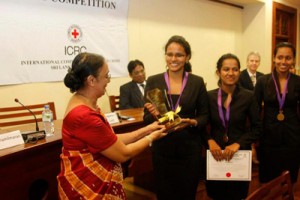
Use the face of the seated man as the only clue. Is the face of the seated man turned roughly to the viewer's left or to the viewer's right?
to the viewer's right

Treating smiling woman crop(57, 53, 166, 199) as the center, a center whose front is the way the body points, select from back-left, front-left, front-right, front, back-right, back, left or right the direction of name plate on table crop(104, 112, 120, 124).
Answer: left

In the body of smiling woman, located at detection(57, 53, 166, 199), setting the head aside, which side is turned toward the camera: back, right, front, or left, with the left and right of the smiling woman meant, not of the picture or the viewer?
right

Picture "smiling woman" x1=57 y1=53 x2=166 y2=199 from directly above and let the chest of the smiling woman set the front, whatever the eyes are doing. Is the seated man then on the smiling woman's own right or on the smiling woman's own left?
on the smiling woman's own left

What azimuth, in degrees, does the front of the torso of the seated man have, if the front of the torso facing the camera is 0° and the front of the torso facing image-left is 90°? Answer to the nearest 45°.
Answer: approximately 315°

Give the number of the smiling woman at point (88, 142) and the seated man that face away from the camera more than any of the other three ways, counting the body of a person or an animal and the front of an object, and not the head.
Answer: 0

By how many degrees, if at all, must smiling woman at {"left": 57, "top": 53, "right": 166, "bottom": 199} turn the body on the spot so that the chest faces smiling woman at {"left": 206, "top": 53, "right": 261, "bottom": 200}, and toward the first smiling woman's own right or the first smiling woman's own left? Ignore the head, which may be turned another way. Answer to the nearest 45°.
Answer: approximately 45° to the first smiling woman's own left

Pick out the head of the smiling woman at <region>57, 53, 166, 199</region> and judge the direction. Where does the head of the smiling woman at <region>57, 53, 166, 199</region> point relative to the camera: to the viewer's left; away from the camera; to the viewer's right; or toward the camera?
to the viewer's right

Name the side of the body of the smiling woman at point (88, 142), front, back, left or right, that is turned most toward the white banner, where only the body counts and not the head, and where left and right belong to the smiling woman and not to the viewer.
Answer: left

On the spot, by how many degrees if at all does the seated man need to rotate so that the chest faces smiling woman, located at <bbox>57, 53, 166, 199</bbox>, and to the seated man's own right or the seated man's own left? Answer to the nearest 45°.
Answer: approximately 45° to the seated man's own right
